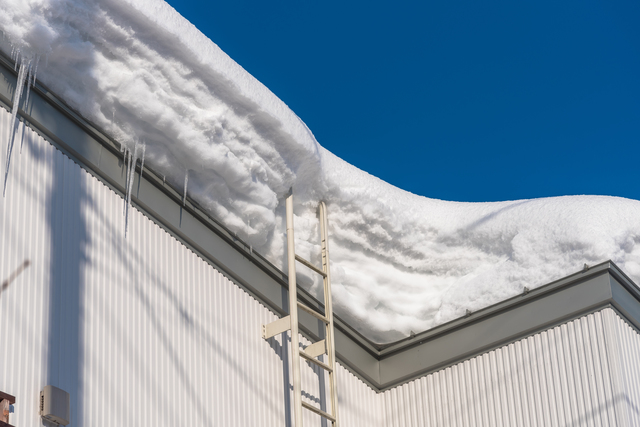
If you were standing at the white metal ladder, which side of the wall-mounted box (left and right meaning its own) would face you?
left

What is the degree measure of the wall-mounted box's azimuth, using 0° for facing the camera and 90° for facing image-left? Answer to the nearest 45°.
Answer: approximately 315°
